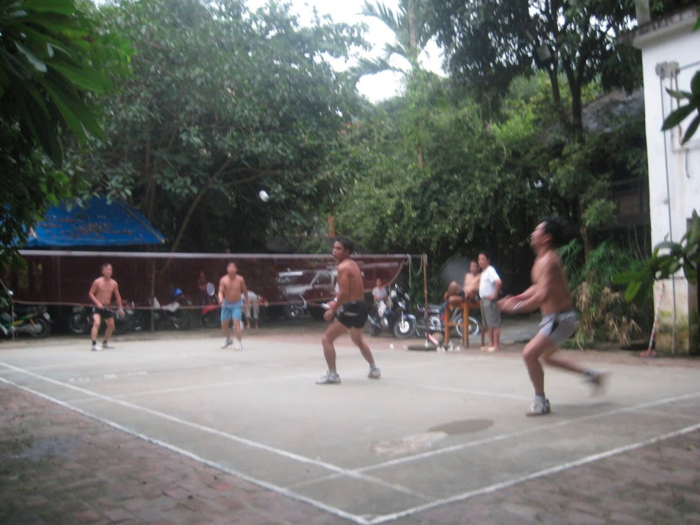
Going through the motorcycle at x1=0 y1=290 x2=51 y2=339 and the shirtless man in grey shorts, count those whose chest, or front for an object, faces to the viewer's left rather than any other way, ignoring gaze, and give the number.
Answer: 2

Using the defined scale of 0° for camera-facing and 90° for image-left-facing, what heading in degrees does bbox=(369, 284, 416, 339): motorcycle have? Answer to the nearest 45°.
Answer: approximately 315°

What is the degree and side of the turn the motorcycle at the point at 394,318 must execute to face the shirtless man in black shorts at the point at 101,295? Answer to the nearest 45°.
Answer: approximately 90° to its right

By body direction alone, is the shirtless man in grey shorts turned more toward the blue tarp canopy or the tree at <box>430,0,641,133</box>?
the blue tarp canopy

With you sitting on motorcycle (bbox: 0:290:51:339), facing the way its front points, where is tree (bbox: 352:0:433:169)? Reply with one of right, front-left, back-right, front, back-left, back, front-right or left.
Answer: back

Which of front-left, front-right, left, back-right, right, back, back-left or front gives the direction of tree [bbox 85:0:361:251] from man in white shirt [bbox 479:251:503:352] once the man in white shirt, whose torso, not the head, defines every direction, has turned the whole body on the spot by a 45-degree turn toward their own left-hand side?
back-right

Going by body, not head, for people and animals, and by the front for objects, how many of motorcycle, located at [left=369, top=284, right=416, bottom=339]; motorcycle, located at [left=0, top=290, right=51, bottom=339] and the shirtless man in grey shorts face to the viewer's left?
2

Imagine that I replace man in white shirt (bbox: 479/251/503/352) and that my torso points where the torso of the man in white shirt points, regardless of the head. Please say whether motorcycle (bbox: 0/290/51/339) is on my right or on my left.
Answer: on my right

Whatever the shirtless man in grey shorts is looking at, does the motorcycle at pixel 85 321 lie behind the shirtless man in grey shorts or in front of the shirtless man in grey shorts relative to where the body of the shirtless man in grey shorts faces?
in front

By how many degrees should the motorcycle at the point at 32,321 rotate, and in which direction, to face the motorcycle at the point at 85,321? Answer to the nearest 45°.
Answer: approximately 180°

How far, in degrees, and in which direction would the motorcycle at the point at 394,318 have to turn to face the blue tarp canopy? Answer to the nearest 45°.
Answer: approximately 135° to its right

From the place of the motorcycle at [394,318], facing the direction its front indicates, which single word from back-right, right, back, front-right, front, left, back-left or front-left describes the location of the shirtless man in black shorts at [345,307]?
front-right

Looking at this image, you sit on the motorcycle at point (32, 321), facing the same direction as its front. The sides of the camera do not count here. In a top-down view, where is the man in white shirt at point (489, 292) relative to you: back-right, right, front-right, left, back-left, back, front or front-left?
back-left

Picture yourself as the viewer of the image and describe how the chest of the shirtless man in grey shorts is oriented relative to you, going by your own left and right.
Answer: facing to the left of the viewer

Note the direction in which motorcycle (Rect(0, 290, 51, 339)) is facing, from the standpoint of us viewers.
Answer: facing to the left of the viewer

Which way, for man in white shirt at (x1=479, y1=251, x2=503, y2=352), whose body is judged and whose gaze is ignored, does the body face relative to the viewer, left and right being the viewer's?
facing the viewer and to the left of the viewer

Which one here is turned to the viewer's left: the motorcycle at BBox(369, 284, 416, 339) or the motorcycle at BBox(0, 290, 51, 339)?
the motorcycle at BBox(0, 290, 51, 339)
